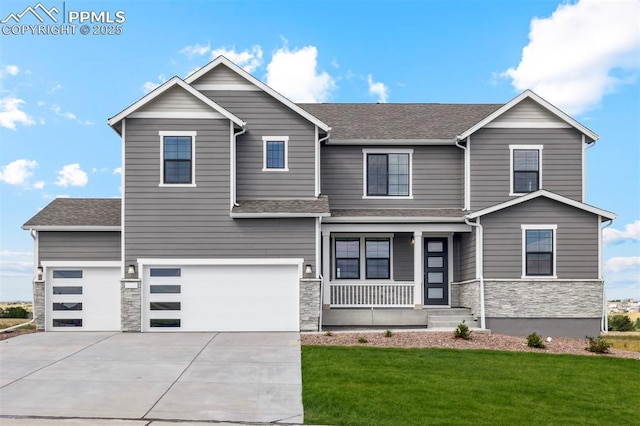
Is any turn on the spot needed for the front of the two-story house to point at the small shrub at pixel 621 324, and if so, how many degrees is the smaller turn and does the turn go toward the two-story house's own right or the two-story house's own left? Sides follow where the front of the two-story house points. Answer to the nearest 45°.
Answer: approximately 135° to the two-story house's own left

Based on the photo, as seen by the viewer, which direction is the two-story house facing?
toward the camera
